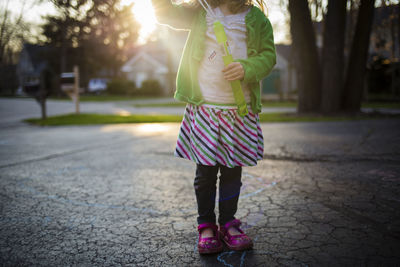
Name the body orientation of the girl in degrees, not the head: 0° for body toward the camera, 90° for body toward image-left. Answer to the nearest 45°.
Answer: approximately 0°

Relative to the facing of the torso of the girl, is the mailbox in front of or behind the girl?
behind

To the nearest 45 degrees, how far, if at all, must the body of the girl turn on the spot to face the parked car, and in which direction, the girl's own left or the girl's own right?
approximately 180°

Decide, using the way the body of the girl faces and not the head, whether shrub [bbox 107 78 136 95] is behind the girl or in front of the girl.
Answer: behind
